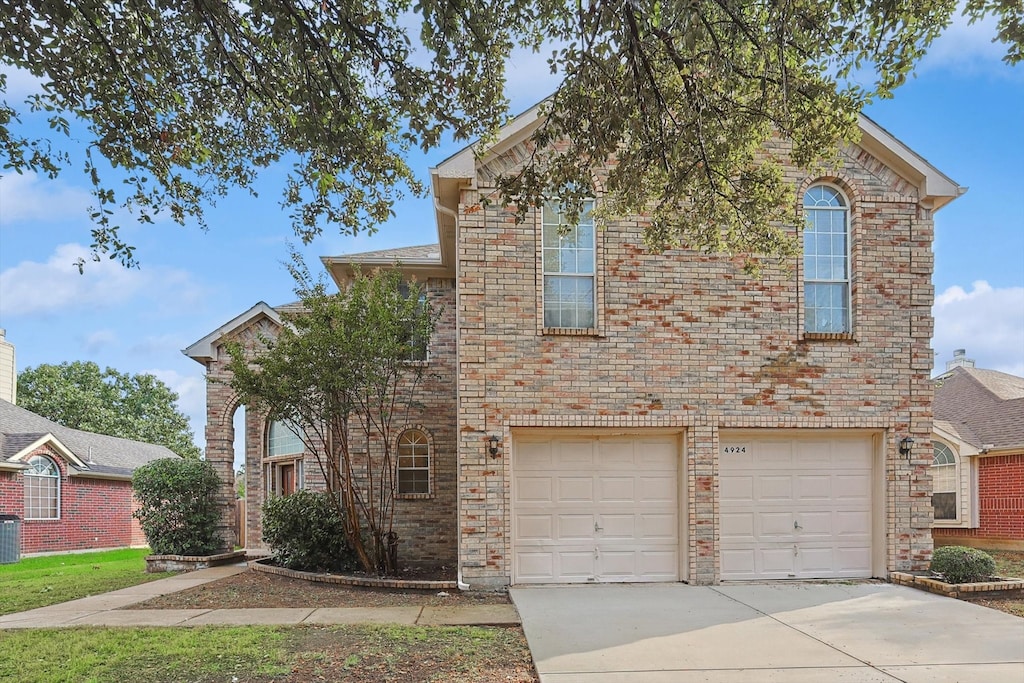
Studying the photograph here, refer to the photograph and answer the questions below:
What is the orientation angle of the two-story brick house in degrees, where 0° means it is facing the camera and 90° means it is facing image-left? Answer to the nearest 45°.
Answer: approximately 0°

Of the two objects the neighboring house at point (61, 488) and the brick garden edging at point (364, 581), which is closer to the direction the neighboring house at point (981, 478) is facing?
the brick garden edging

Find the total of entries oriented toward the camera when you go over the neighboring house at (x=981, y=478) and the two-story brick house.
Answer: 2

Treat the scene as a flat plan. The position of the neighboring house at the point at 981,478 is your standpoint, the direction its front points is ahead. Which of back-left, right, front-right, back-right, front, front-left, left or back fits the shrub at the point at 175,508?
front-right

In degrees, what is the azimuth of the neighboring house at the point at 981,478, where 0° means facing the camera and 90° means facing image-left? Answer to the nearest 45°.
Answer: approximately 0°

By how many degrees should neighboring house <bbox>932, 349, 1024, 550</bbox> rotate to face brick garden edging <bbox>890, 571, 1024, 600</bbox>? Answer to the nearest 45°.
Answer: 0° — it already faces it

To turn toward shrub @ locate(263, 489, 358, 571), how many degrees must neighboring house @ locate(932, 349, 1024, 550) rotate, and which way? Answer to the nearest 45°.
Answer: approximately 45° to its right
